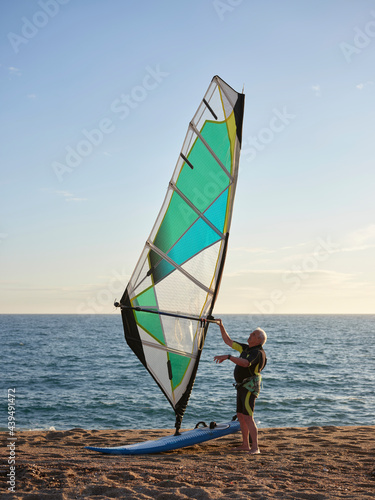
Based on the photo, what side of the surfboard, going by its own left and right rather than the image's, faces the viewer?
left

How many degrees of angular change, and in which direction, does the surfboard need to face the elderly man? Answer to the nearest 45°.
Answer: approximately 135° to its left

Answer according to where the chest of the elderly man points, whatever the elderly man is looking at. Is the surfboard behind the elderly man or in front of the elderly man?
in front

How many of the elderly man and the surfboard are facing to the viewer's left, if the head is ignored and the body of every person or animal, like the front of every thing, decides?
2

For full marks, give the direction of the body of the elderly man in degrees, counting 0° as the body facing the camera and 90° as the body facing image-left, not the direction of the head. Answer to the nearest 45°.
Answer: approximately 90°
